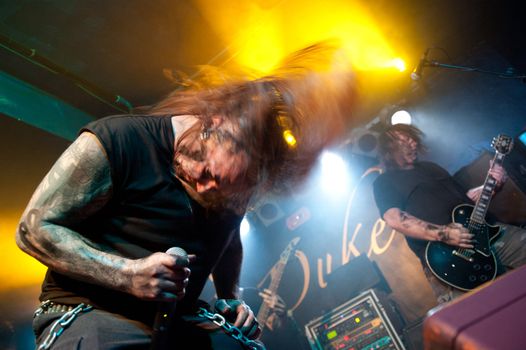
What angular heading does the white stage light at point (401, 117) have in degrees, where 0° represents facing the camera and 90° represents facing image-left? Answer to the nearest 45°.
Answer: approximately 0°

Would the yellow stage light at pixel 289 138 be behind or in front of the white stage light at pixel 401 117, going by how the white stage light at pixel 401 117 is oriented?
in front

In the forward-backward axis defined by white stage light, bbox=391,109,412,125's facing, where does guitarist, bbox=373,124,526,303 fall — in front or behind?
in front

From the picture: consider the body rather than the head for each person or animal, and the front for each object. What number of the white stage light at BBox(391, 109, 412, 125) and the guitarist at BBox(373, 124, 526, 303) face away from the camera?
0
